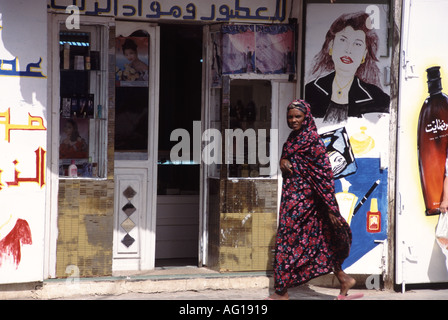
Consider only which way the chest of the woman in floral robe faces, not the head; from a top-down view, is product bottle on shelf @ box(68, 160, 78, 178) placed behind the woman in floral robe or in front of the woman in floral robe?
in front

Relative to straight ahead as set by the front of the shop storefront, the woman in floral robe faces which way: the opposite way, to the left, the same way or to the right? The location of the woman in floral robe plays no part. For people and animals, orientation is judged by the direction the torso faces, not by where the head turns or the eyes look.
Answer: to the right

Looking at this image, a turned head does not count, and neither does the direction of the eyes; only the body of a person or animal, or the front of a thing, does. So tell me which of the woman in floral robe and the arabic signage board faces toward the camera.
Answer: the arabic signage board

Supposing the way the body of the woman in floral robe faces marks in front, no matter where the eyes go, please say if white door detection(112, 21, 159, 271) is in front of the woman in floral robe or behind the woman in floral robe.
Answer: in front

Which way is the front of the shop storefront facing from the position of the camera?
facing the viewer

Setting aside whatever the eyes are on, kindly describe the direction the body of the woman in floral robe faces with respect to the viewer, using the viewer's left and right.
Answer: facing to the left of the viewer

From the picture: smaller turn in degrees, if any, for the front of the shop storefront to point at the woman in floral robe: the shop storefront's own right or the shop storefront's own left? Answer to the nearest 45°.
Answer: approximately 45° to the shop storefront's own left

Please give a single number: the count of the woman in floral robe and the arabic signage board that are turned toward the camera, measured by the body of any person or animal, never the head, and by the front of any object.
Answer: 1

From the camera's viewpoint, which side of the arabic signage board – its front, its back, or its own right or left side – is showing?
front
